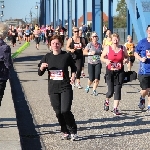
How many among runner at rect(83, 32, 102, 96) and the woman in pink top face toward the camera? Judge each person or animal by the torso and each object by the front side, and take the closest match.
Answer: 2

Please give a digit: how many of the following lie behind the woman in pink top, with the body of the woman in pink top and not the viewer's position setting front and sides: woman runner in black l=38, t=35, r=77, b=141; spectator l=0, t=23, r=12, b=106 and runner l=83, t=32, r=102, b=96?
1

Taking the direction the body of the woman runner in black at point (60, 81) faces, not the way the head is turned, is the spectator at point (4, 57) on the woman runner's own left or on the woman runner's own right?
on the woman runner's own right

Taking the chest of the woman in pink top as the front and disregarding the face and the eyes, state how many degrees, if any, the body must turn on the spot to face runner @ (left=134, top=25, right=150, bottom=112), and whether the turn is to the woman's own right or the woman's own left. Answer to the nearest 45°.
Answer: approximately 90° to the woman's own left

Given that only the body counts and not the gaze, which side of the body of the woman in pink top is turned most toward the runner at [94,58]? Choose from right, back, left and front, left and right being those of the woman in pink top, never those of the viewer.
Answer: back

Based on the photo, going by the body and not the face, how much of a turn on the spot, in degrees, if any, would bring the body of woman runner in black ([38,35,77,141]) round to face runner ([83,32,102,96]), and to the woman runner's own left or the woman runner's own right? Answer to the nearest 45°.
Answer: approximately 180°

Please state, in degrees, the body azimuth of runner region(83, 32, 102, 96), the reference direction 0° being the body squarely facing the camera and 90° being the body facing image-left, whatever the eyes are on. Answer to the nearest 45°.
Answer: approximately 0°
